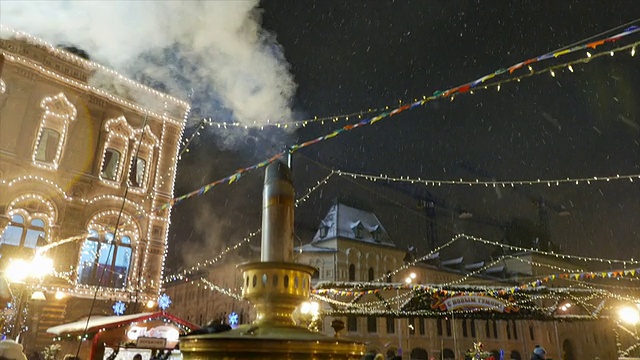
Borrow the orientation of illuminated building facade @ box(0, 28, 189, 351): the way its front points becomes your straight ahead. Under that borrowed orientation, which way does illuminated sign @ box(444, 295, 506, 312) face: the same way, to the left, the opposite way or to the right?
to the right

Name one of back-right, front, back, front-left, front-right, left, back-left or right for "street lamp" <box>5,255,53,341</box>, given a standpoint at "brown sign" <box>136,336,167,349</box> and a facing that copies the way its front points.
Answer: back-right

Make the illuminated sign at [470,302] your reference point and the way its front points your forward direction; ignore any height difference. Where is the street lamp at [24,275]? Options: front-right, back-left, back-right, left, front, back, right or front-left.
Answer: front-right

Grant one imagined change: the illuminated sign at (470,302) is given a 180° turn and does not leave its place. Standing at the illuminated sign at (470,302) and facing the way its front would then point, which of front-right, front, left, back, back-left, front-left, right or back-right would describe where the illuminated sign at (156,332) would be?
back-left

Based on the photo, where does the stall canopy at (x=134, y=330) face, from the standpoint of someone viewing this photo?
facing the viewer and to the right of the viewer

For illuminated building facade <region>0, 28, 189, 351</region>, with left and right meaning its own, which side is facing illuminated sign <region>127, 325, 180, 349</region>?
front

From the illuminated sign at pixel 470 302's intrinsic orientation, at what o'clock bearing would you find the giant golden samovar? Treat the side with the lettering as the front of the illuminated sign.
The giant golden samovar is roughly at 12 o'clock from the illuminated sign.

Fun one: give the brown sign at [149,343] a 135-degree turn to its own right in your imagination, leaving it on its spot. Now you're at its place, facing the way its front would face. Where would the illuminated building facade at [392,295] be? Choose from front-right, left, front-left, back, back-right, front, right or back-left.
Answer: right

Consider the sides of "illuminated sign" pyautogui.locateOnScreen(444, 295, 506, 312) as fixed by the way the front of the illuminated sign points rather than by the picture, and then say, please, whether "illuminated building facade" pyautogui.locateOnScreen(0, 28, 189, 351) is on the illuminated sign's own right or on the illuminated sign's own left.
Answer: on the illuminated sign's own right

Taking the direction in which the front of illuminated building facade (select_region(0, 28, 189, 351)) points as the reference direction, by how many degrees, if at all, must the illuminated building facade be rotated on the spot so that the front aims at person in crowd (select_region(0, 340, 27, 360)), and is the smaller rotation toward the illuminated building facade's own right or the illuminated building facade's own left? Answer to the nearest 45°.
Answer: approximately 45° to the illuminated building facade's own right

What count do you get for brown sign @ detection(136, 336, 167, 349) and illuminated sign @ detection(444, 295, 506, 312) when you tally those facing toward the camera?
2
